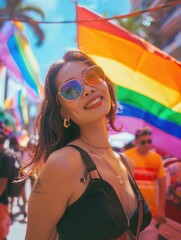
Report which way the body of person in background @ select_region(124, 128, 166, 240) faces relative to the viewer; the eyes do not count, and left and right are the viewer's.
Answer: facing the viewer

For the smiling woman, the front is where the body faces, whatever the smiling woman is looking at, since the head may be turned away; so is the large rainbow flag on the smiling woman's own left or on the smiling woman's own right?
on the smiling woman's own left

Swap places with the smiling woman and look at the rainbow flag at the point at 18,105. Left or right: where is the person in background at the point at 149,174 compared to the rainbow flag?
right

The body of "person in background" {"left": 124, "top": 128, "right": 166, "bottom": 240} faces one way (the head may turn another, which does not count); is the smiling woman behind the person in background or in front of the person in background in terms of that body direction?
in front

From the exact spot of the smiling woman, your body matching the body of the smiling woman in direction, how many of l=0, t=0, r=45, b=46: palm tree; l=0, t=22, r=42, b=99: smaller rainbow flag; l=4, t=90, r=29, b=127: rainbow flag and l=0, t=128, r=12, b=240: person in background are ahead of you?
0

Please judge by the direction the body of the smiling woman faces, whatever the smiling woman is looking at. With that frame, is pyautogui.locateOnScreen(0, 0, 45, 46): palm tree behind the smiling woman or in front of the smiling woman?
behind

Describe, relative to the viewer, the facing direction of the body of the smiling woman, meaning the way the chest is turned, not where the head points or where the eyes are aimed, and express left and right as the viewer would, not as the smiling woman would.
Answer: facing the viewer and to the right of the viewer

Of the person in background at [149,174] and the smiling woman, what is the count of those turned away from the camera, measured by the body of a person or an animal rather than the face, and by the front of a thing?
0

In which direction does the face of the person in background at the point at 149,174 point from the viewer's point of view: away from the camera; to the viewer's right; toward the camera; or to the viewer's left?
toward the camera
